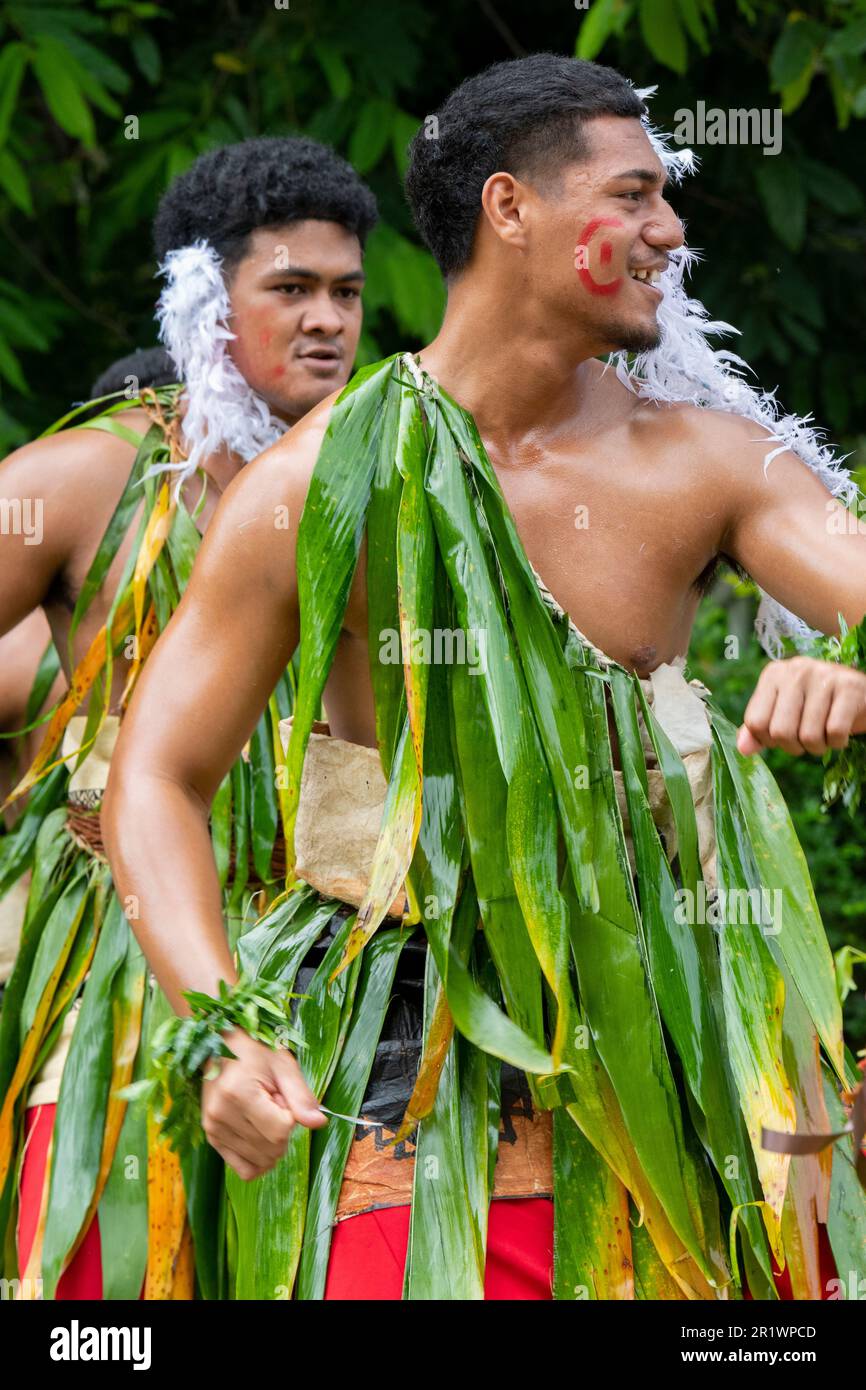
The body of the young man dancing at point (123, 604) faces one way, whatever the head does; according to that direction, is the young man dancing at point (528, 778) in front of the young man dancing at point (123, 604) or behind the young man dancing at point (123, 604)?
in front

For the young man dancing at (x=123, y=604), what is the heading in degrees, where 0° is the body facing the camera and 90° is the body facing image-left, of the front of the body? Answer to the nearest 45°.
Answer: approximately 315°
